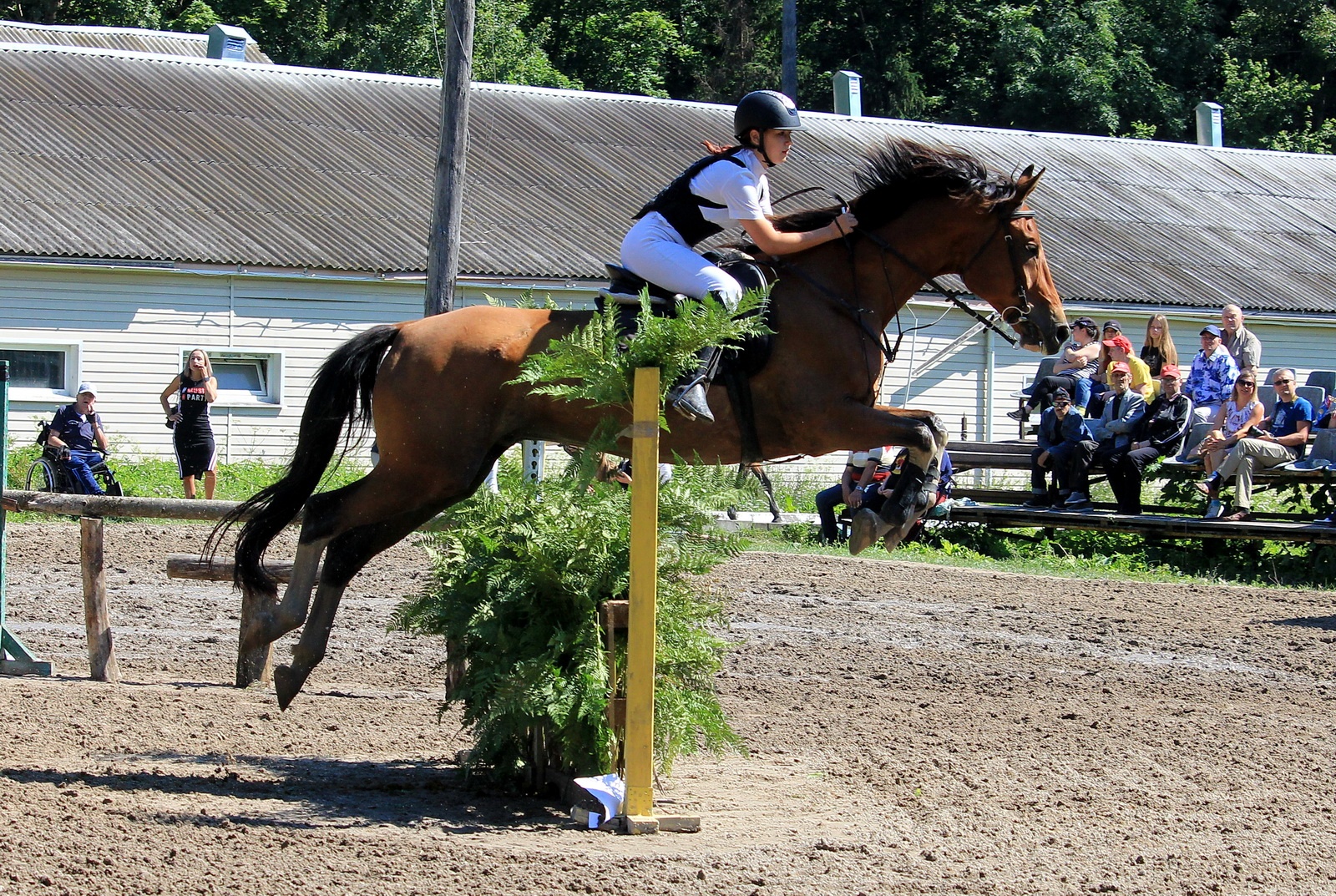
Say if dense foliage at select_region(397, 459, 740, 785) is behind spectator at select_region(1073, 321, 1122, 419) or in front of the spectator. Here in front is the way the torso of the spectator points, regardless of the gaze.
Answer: in front

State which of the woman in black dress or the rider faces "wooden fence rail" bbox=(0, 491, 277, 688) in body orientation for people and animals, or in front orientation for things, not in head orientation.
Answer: the woman in black dress

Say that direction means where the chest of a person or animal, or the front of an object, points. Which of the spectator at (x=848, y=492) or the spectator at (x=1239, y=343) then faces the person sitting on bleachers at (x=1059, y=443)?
the spectator at (x=1239, y=343)

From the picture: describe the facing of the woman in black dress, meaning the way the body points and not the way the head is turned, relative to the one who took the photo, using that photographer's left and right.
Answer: facing the viewer

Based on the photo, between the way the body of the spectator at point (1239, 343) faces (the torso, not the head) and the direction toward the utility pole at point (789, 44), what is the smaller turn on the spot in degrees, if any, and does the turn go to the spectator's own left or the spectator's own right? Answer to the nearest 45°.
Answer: approximately 90° to the spectator's own right

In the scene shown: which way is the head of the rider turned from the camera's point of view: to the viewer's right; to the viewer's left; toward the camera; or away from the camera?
to the viewer's right

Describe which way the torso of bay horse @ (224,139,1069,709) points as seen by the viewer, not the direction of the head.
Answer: to the viewer's right

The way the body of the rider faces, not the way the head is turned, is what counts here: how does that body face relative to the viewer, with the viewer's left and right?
facing to the right of the viewer

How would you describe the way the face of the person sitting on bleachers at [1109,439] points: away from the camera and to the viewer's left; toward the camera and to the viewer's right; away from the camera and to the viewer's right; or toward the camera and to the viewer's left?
toward the camera and to the viewer's left

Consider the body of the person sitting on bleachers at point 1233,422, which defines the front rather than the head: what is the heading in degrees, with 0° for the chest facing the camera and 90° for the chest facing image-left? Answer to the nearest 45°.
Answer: approximately 45°

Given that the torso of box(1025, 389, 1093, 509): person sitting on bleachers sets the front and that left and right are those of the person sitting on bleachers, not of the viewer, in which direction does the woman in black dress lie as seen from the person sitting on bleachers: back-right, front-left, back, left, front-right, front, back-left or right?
front-right

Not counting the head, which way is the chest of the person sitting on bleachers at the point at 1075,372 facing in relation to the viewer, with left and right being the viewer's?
facing the viewer and to the left of the viewer
